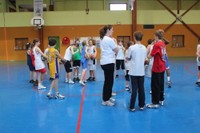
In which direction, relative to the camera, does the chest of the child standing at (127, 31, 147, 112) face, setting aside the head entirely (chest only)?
away from the camera

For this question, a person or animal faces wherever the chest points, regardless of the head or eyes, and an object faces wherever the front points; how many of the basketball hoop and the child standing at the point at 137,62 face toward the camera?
1

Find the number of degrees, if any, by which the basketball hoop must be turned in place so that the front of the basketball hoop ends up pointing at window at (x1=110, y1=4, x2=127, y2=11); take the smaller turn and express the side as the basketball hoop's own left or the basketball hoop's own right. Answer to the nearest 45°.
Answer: approximately 90° to the basketball hoop's own left

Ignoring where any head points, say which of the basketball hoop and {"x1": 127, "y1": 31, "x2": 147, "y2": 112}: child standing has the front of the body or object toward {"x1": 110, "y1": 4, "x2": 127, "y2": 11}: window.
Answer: the child standing

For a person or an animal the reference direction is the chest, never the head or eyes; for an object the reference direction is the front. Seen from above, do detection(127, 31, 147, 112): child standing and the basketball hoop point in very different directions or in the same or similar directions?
very different directions

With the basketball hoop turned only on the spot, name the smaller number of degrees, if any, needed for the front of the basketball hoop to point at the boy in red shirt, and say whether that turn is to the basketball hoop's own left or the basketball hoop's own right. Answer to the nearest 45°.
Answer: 0° — it already faces them

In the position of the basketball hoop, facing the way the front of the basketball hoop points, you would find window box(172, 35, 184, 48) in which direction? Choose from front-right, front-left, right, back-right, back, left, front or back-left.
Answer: left

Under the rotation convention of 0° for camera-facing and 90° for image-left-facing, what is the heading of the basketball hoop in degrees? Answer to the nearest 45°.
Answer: approximately 0°

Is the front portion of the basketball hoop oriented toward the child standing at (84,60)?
yes

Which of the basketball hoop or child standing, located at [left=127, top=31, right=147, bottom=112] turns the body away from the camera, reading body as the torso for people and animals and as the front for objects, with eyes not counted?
the child standing

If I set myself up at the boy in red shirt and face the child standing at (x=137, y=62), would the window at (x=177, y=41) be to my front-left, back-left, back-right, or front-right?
back-right
